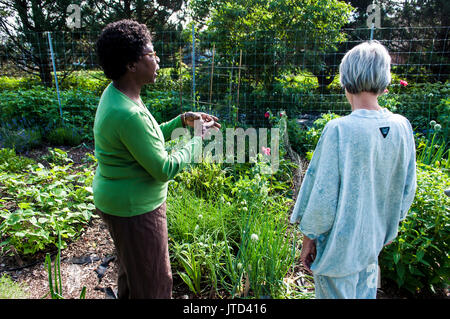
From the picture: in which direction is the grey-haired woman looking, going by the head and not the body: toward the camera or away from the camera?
away from the camera

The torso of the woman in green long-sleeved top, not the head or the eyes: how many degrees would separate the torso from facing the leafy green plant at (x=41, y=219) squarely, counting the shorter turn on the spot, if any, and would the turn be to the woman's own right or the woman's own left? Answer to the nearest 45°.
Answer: approximately 135° to the woman's own left

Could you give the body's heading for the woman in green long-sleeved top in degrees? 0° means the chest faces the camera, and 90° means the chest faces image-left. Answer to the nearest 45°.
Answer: approximately 270°

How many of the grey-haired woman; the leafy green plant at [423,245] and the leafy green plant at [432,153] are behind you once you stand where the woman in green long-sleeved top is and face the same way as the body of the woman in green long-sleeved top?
0

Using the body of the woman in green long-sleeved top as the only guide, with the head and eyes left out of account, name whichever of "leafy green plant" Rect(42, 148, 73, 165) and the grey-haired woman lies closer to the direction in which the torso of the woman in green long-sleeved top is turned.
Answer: the grey-haired woman

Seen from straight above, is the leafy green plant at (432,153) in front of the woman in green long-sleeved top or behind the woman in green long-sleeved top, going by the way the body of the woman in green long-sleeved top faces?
in front

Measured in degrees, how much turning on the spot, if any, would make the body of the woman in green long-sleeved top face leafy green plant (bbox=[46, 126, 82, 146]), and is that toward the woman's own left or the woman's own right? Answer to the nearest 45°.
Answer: approximately 90° to the woman's own left

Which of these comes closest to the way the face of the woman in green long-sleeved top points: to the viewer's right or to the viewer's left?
to the viewer's right

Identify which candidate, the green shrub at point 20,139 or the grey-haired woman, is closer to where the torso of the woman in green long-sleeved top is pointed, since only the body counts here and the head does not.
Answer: the grey-haired woman

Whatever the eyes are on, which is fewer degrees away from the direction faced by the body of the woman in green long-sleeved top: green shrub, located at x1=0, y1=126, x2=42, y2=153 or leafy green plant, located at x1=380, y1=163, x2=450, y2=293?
the leafy green plant

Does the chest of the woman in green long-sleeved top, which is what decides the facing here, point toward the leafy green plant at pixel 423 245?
yes

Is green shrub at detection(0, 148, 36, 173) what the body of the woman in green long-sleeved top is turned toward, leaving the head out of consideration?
no
